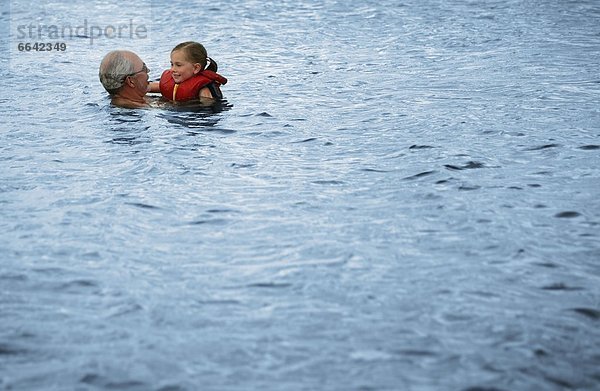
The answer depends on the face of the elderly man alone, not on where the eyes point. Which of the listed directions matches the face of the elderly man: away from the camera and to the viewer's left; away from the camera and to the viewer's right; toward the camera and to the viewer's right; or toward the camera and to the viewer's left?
away from the camera and to the viewer's right

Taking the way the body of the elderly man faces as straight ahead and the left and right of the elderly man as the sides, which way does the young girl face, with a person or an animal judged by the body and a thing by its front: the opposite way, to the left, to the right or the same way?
the opposite way

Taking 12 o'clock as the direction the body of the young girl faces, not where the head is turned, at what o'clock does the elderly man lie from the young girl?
The elderly man is roughly at 2 o'clock from the young girl.

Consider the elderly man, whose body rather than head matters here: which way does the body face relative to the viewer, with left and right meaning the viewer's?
facing away from the viewer and to the right of the viewer

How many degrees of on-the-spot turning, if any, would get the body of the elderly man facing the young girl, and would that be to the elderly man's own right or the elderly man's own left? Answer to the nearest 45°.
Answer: approximately 45° to the elderly man's own right

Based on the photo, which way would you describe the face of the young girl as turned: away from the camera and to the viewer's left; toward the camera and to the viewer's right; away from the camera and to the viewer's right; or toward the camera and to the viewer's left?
toward the camera and to the viewer's left

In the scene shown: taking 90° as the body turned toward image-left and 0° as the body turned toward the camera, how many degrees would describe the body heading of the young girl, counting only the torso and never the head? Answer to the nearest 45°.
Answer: approximately 45°
